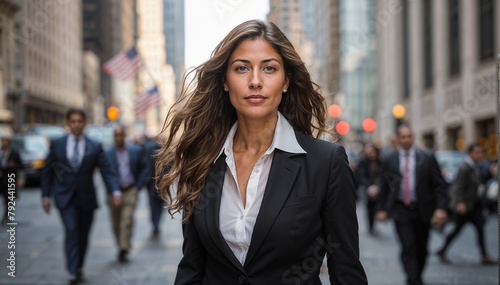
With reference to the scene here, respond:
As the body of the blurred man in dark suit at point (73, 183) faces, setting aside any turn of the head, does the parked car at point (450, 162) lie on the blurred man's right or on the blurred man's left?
on the blurred man's left

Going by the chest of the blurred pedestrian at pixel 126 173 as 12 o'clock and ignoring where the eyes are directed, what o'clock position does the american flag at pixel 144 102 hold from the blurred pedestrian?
The american flag is roughly at 6 o'clock from the blurred pedestrian.

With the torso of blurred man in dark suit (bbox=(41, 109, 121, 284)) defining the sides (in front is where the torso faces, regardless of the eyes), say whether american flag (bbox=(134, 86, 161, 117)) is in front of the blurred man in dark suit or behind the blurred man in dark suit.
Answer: behind

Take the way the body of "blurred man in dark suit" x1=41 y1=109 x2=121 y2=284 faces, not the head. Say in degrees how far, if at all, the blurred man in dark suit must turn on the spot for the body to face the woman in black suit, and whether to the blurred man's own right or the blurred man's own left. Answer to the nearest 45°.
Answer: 0° — they already face them

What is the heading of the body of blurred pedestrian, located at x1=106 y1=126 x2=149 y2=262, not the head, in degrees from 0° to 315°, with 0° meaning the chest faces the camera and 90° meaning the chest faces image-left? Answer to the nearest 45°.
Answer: approximately 0°

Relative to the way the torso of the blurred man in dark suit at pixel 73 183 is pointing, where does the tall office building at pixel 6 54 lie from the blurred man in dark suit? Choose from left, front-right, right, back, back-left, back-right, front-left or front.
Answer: back

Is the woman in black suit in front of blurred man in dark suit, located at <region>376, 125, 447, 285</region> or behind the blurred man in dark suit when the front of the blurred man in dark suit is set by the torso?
in front
